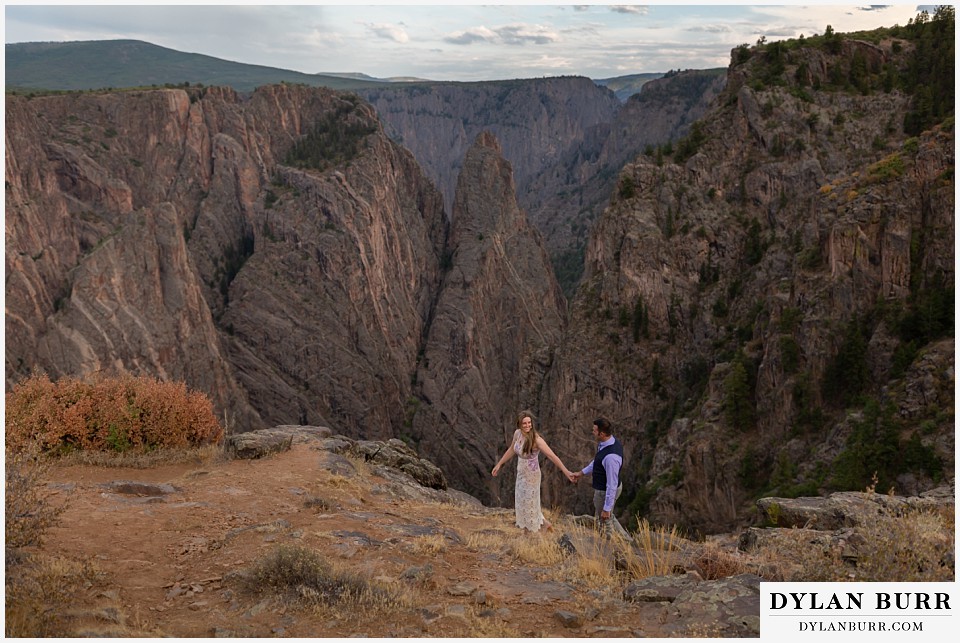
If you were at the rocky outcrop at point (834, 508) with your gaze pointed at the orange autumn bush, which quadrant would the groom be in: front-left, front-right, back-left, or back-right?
front-left

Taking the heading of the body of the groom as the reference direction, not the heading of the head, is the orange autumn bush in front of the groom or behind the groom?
in front

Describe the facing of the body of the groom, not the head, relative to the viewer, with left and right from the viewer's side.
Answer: facing to the left of the viewer

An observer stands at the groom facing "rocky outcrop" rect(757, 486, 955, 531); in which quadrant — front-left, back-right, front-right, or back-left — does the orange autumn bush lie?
back-left

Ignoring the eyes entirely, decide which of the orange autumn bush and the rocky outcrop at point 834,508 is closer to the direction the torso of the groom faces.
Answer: the orange autumn bush

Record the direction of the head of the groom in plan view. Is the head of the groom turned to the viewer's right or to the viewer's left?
to the viewer's left

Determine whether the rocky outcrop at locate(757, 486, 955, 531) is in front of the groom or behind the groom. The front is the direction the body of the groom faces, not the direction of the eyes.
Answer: behind
